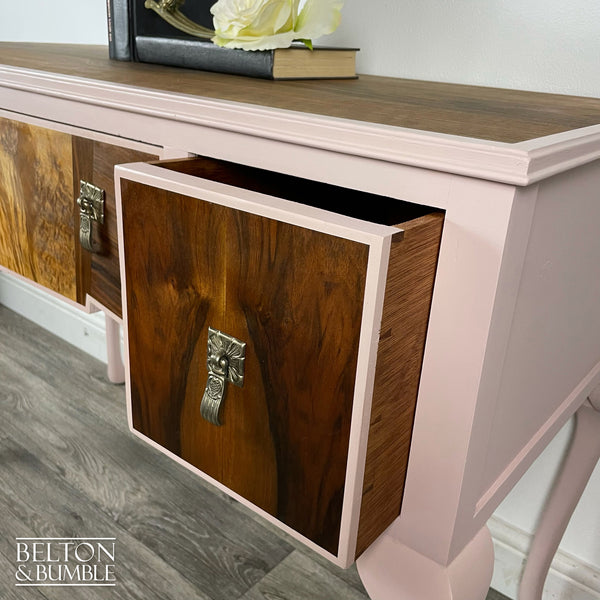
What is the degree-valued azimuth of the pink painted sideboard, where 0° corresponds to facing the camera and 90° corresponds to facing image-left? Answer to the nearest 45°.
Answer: approximately 45°
